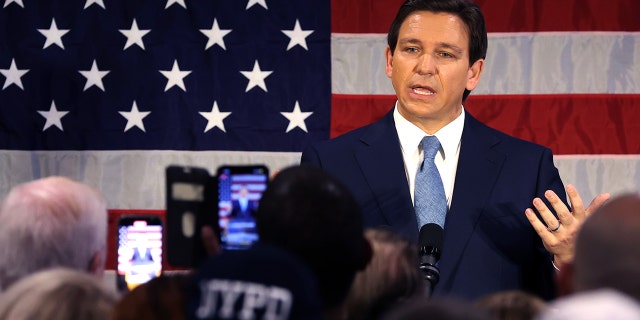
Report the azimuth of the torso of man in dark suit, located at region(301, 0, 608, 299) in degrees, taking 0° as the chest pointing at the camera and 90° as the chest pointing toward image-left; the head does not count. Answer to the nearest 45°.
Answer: approximately 0°

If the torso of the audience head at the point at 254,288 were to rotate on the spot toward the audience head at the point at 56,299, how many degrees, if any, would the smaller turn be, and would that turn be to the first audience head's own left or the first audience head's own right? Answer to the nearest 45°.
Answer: approximately 45° to the first audience head's own left

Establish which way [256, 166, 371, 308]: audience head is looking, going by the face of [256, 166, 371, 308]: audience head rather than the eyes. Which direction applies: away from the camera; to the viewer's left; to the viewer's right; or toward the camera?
away from the camera

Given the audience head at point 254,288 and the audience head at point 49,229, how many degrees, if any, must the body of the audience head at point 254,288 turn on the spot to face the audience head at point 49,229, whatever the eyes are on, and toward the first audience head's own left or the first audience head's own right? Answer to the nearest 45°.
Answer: approximately 45° to the first audience head's own left

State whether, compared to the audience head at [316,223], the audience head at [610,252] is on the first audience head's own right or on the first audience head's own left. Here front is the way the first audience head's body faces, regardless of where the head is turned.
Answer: on the first audience head's own right

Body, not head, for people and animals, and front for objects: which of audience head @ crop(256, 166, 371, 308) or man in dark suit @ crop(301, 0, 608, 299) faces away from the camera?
the audience head

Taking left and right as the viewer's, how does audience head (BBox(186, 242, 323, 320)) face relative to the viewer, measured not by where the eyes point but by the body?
facing away from the viewer

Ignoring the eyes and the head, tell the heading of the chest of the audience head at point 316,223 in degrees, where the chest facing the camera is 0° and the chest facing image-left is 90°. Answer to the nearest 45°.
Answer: approximately 180°

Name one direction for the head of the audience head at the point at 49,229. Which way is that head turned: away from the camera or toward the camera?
away from the camera

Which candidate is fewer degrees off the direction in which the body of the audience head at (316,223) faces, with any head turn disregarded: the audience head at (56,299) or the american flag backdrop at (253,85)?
the american flag backdrop

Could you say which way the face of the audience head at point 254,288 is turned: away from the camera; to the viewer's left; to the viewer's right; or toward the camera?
away from the camera
